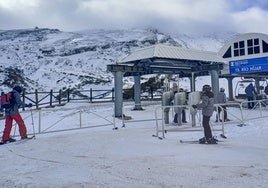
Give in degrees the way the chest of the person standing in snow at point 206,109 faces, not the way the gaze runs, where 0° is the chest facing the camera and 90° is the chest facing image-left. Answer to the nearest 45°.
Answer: approximately 90°

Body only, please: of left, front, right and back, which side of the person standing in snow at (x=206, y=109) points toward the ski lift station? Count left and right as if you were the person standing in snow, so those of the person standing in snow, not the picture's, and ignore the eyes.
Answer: right
